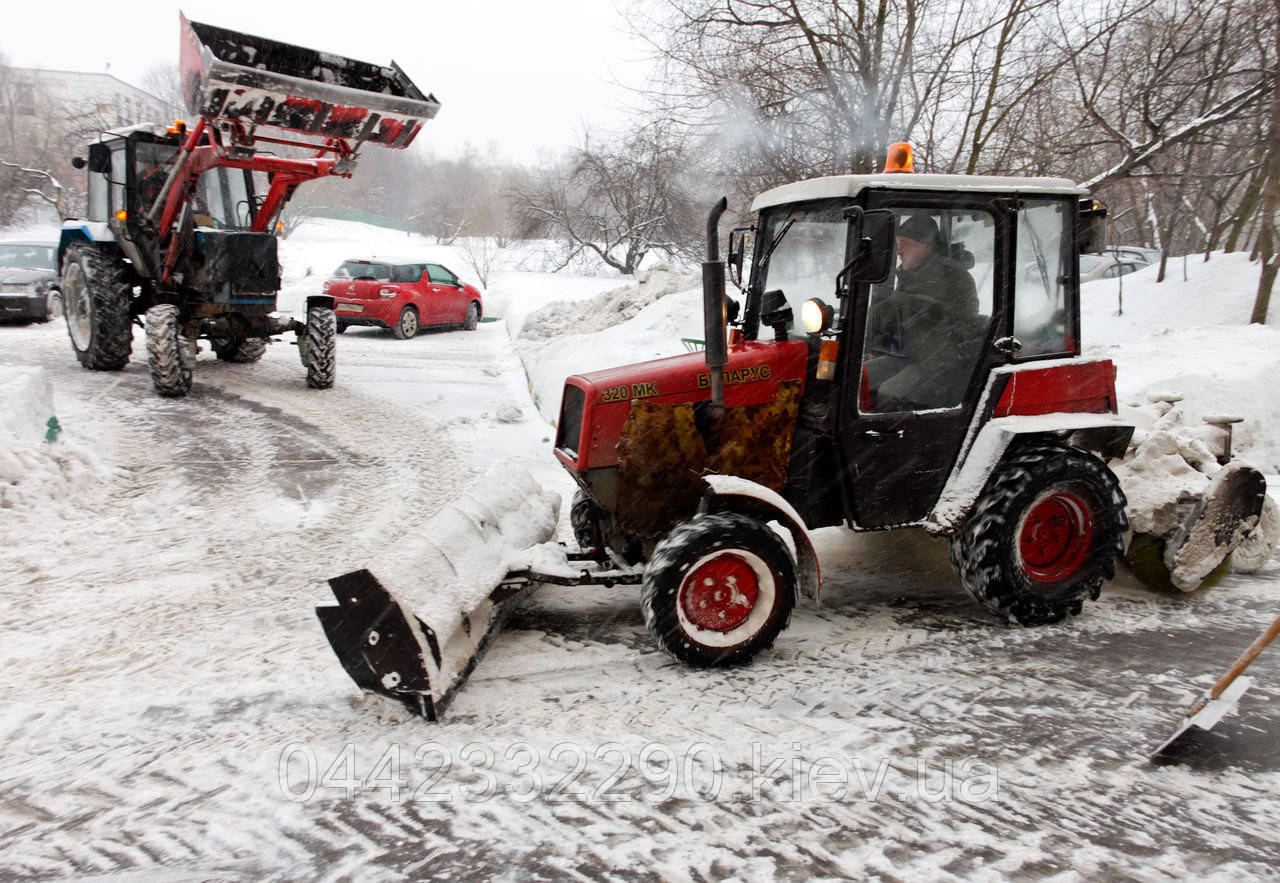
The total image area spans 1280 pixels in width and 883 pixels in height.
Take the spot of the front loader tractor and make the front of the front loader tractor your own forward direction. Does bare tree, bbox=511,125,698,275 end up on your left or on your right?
on your left

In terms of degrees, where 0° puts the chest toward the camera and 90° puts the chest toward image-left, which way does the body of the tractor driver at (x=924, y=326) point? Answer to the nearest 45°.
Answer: approximately 90°

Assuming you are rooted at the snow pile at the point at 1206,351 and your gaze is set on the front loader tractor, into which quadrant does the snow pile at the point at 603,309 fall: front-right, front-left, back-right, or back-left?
front-right

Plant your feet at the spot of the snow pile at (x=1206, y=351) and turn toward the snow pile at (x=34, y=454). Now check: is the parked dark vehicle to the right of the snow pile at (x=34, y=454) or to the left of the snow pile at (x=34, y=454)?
right

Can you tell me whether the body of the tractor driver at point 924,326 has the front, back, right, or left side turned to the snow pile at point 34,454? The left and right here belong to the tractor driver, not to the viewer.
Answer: front

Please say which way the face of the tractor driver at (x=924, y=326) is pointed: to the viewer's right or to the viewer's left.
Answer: to the viewer's left

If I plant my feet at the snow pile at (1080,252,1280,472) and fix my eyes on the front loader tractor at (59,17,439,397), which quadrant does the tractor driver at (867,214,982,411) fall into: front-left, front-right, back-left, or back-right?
front-left

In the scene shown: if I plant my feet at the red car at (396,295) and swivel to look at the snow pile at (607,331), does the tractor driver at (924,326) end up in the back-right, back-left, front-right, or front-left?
front-right

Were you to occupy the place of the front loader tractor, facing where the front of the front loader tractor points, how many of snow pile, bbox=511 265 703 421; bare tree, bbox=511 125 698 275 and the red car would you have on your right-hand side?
0

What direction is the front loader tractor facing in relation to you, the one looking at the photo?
facing the viewer and to the right of the viewer

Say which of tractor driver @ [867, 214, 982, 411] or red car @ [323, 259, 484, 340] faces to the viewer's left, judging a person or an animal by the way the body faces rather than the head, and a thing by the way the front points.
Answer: the tractor driver

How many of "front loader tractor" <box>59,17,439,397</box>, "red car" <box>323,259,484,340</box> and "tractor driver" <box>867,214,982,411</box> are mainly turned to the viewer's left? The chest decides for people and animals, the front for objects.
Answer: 1

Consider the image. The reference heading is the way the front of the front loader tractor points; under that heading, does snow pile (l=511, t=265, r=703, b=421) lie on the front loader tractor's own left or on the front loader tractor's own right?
on the front loader tractor's own left
